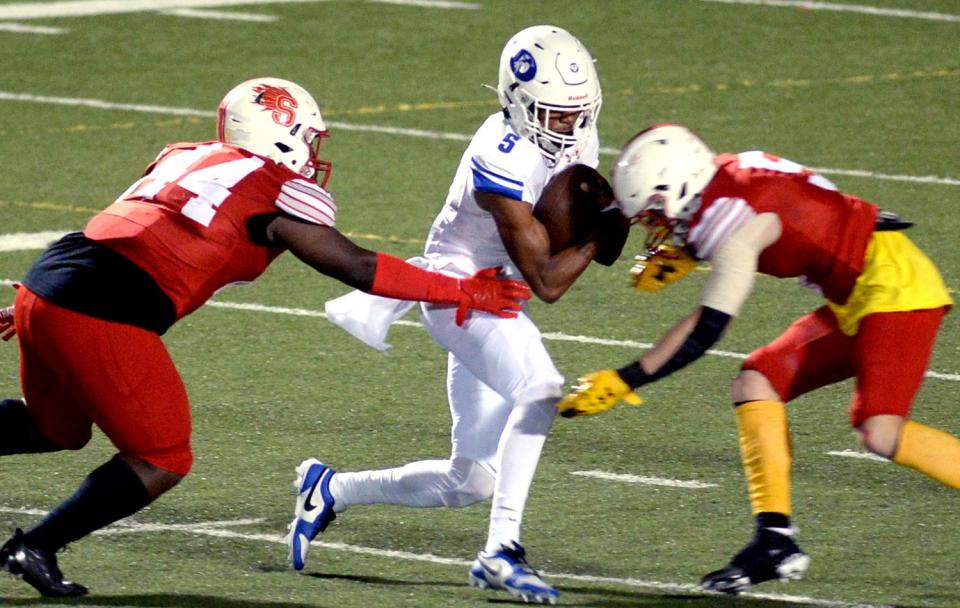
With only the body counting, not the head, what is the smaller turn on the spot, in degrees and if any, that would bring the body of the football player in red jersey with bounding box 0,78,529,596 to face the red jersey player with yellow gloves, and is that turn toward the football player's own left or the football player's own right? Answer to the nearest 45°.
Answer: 0° — they already face them

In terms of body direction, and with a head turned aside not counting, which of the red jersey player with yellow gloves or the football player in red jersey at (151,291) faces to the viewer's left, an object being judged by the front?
the red jersey player with yellow gloves

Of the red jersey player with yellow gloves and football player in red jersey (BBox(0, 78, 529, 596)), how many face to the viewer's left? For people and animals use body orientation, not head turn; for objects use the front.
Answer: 1

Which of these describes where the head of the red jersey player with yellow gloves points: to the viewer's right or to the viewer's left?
to the viewer's left

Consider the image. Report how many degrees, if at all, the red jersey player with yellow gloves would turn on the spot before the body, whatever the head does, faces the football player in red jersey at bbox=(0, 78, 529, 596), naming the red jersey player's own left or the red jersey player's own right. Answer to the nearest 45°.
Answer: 0° — they already face them

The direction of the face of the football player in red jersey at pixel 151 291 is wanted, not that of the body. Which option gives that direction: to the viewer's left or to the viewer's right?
to the viewer's right

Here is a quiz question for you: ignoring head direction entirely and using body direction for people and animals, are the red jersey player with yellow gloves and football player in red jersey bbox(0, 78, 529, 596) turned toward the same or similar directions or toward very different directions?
very different directions

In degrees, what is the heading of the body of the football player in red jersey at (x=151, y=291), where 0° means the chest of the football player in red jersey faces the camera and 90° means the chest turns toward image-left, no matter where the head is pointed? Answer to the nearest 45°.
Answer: approximately 270°

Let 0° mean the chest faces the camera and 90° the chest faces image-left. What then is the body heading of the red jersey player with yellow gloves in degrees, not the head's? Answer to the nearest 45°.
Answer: approximately 90°
